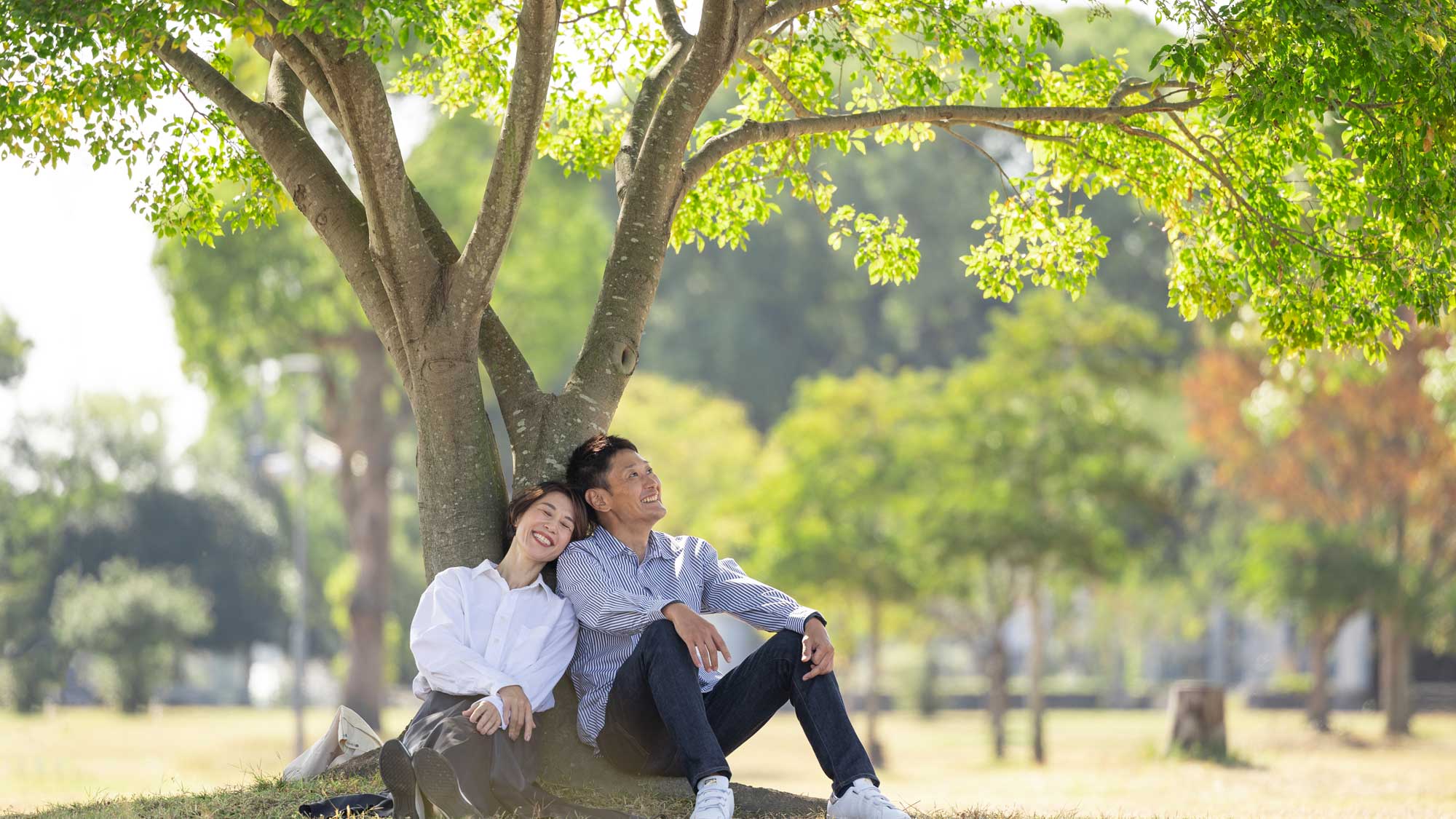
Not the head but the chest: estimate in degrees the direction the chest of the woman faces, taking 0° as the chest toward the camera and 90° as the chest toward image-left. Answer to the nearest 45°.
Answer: approximately 0°

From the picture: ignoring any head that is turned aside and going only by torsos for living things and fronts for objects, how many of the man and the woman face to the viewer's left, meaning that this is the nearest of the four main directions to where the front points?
0

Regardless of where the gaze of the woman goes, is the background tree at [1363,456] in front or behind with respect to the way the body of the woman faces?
behind

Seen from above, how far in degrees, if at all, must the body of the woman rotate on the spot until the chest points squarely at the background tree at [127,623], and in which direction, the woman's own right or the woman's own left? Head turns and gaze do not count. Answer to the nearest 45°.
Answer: approximately 180°

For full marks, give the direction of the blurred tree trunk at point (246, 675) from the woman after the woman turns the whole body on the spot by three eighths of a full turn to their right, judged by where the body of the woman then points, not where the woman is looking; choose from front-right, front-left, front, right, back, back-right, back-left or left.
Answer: front-right

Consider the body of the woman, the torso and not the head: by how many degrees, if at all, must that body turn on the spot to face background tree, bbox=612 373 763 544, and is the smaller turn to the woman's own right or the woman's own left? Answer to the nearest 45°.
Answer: approximately 180°

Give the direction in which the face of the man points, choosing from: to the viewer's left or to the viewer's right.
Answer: to the viewer's right

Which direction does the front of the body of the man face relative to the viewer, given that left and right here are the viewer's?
facing the viewer and to the right of the viewer

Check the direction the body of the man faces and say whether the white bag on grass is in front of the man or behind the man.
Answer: behind

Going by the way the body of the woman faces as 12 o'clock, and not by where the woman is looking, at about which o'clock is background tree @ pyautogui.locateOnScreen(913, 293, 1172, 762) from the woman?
The background tree is roughly at 7 o'clock from the woman.
